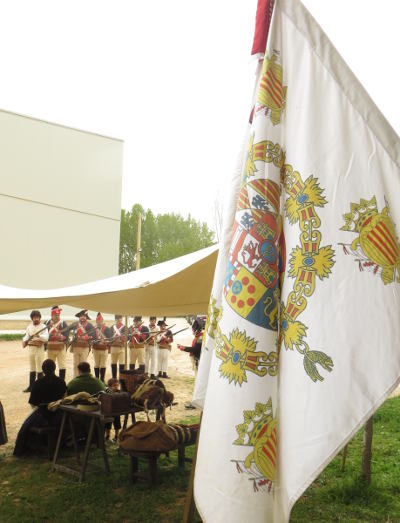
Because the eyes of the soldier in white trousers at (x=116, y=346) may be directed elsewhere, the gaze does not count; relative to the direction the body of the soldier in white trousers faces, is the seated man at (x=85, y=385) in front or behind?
in front

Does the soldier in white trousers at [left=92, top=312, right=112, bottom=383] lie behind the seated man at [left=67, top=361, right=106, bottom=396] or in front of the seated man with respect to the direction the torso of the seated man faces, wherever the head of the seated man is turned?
in front

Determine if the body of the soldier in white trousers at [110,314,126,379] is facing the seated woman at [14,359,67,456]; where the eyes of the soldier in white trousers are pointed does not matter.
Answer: yes

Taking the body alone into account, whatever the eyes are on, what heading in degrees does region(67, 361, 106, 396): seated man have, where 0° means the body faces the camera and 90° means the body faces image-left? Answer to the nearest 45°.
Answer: approximately 180°

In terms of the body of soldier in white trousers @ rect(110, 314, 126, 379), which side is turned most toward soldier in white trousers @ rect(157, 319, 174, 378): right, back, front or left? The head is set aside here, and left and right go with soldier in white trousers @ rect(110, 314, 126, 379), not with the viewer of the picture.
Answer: left

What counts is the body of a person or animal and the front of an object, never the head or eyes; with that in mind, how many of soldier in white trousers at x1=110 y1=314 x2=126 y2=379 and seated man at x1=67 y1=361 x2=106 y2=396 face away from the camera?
1

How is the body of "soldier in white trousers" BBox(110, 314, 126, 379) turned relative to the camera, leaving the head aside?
toward the camera

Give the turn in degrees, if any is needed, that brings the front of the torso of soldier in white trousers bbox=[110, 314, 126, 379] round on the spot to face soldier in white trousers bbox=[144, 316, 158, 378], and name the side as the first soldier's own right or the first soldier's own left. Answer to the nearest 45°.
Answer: approximately 135° to the first soldier's own left

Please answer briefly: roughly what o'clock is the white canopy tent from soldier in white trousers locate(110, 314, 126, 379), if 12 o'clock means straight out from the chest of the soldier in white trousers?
The white canopy tent is roughly at 12 o'clock from the soldier in white trousers.

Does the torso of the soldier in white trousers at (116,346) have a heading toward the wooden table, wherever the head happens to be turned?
yes

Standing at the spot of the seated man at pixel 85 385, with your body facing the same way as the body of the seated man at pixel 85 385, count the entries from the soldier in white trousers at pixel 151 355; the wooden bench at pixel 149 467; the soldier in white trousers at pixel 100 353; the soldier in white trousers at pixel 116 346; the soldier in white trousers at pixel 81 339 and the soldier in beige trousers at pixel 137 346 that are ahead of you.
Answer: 5

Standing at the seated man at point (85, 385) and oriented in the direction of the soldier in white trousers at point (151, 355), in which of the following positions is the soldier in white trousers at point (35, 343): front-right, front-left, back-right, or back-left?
front-left

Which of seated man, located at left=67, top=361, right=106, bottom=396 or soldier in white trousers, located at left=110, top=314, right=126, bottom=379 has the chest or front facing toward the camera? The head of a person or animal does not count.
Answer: the soldier in white trousers

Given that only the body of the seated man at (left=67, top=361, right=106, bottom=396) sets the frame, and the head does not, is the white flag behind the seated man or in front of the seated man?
behind

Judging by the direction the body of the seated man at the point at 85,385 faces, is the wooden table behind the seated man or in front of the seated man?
behind
